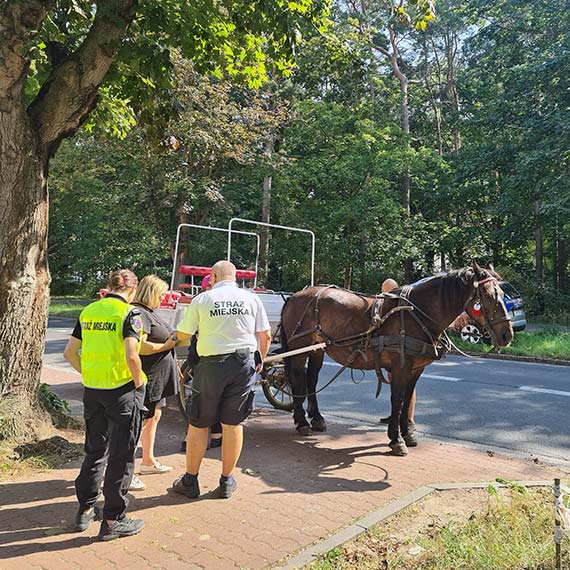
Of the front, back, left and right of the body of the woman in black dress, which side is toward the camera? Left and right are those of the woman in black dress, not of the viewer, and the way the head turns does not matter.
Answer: right

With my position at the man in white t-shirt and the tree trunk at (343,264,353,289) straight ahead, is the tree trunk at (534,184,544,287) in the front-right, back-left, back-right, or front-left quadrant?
front-right

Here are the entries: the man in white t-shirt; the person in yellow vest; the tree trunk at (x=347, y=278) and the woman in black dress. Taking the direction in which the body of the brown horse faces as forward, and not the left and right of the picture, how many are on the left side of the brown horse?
1

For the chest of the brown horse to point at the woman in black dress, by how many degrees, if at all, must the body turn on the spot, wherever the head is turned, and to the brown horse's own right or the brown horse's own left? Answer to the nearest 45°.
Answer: approximately 135° to the brown horse's own right

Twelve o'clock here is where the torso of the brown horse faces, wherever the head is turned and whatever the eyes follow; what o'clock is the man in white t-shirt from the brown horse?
The man in white t-shirt is roughly at 4 o'clock from the brown horse.

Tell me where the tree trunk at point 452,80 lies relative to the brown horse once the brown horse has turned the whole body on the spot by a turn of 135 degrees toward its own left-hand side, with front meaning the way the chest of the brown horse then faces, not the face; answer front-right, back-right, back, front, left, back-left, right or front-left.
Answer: front-right

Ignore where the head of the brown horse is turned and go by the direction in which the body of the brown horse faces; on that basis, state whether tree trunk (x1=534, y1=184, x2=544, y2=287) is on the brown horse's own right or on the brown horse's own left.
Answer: on the brown horse's own left

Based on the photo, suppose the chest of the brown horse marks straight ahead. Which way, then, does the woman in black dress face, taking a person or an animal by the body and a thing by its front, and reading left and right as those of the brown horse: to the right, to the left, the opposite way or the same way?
the same way

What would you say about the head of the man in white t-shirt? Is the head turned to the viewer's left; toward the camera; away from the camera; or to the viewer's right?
away from the camera

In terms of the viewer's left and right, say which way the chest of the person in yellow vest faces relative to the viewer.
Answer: facing away from the viewer and to the right of the viewer

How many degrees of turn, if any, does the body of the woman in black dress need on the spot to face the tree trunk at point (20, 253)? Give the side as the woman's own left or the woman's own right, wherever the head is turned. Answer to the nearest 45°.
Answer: approximately 135° to the woman's own left

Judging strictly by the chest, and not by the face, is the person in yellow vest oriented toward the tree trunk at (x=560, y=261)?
yes

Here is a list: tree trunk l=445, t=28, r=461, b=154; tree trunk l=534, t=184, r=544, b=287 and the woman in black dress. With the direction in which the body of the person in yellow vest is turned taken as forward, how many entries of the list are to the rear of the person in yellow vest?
0

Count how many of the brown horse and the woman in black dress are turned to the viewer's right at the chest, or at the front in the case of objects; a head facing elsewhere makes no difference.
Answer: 2

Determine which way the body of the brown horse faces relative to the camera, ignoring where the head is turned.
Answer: to the viewer's right
